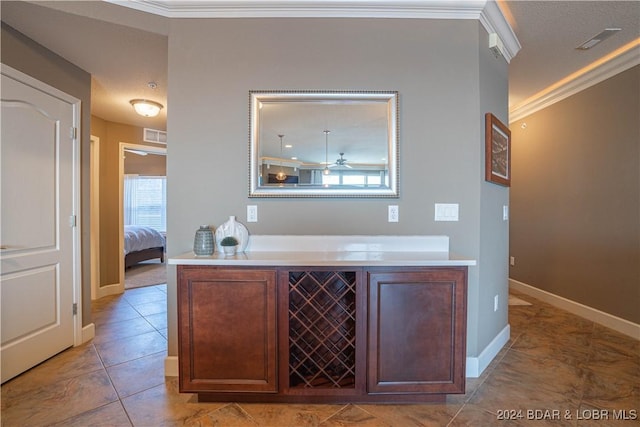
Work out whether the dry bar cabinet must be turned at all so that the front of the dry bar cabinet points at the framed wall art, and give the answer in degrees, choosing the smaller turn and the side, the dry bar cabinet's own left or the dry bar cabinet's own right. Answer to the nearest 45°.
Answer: approximately 135° to the dry bar cabinet's own left

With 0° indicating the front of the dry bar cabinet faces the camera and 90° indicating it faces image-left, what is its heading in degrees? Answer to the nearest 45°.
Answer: approximately 0°

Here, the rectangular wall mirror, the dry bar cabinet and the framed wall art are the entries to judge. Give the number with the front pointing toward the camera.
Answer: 2

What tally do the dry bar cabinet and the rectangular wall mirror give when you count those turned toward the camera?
2

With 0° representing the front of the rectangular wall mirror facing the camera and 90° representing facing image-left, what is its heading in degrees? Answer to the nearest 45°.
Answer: approximately 0°

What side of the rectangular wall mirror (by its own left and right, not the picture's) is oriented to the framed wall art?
left
